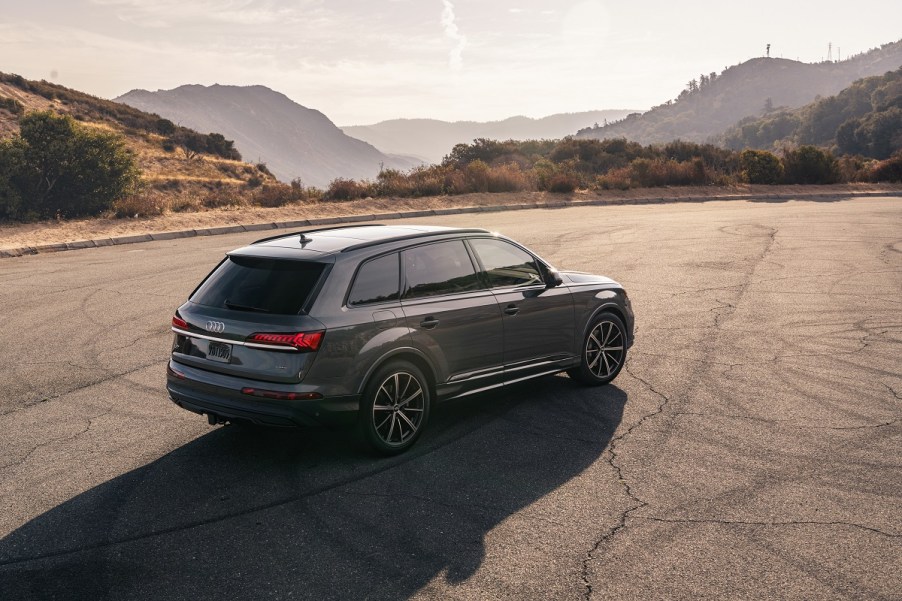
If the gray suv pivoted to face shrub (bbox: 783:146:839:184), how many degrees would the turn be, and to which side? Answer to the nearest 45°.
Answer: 0° — it already faces it

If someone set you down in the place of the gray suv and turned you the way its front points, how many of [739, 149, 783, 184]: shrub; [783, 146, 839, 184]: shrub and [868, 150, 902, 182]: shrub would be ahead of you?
3

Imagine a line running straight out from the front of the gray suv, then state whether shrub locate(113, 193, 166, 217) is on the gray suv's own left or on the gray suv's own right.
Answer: on the gray suv's own left

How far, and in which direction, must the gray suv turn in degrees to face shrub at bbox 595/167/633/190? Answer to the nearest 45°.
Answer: approximately 45° to its left

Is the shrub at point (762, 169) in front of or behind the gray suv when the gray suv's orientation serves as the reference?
in front

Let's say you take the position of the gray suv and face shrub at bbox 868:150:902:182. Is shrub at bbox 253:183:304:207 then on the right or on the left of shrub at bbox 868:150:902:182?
left

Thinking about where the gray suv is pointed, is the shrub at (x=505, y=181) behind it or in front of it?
in front

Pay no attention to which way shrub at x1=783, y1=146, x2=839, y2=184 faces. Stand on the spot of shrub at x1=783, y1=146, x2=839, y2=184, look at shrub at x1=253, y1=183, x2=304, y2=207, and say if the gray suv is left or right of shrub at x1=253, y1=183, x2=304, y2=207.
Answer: left

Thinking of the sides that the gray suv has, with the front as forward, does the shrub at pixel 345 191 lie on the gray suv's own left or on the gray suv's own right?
on the gray suv's own left

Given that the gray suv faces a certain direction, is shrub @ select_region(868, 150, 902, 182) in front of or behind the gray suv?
in front

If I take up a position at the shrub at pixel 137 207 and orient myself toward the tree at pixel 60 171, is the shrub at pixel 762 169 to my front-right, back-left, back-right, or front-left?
back-right

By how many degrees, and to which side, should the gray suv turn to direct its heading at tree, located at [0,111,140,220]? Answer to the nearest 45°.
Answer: approximately 90° to its left

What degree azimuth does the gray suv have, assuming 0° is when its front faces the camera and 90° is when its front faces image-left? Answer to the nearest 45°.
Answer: approximately 225°
